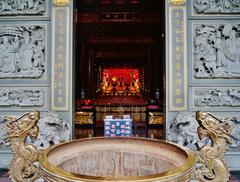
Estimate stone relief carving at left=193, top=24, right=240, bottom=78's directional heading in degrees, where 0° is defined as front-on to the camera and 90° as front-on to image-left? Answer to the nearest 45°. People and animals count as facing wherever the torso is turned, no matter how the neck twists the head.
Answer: approximately 0°

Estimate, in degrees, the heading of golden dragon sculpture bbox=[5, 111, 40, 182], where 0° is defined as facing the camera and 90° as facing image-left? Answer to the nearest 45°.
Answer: approximately 270°

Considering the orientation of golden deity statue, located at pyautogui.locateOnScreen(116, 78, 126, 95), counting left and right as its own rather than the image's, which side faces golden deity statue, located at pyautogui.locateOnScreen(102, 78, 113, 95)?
right

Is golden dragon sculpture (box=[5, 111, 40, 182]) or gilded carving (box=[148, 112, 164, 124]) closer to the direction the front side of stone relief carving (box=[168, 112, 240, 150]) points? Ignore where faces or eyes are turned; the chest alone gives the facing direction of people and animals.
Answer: the golden dragon sculpture

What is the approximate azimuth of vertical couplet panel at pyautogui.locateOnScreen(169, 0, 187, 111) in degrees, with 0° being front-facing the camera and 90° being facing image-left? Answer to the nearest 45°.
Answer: approximately 0°

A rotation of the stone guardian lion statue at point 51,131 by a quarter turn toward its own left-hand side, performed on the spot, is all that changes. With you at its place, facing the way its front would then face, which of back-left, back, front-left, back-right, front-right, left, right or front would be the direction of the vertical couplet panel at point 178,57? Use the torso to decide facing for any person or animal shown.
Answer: front

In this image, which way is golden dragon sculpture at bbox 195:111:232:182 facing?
to the viewer's left

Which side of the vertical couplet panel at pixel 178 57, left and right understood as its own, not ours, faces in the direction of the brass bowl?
front

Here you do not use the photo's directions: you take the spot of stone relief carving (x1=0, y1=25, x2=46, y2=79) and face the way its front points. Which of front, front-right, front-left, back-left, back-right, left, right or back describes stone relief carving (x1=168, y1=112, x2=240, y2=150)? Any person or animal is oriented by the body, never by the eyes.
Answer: front-left
